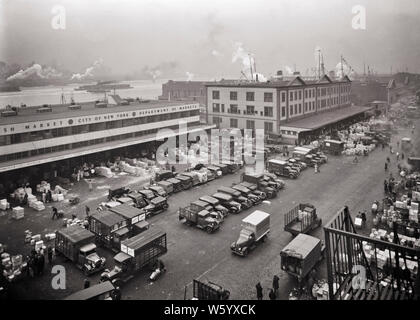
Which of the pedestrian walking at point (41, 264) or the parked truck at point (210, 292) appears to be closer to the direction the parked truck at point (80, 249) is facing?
the parked truck

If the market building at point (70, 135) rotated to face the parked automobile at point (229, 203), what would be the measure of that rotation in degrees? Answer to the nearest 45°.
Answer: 0° — it already faces it

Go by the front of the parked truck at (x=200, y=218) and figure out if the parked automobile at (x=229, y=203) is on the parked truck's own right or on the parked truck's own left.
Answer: on the parked truck's own left

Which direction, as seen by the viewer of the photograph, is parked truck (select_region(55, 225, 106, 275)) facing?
facing the viewer and to the right of the viewer

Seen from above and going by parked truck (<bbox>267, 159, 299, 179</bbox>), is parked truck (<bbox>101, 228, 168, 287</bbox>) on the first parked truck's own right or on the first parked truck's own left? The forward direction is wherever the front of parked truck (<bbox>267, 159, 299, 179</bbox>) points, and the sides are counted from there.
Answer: on the first parked truck's own right

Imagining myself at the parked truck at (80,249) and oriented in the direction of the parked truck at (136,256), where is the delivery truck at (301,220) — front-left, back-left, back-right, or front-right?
front-left
